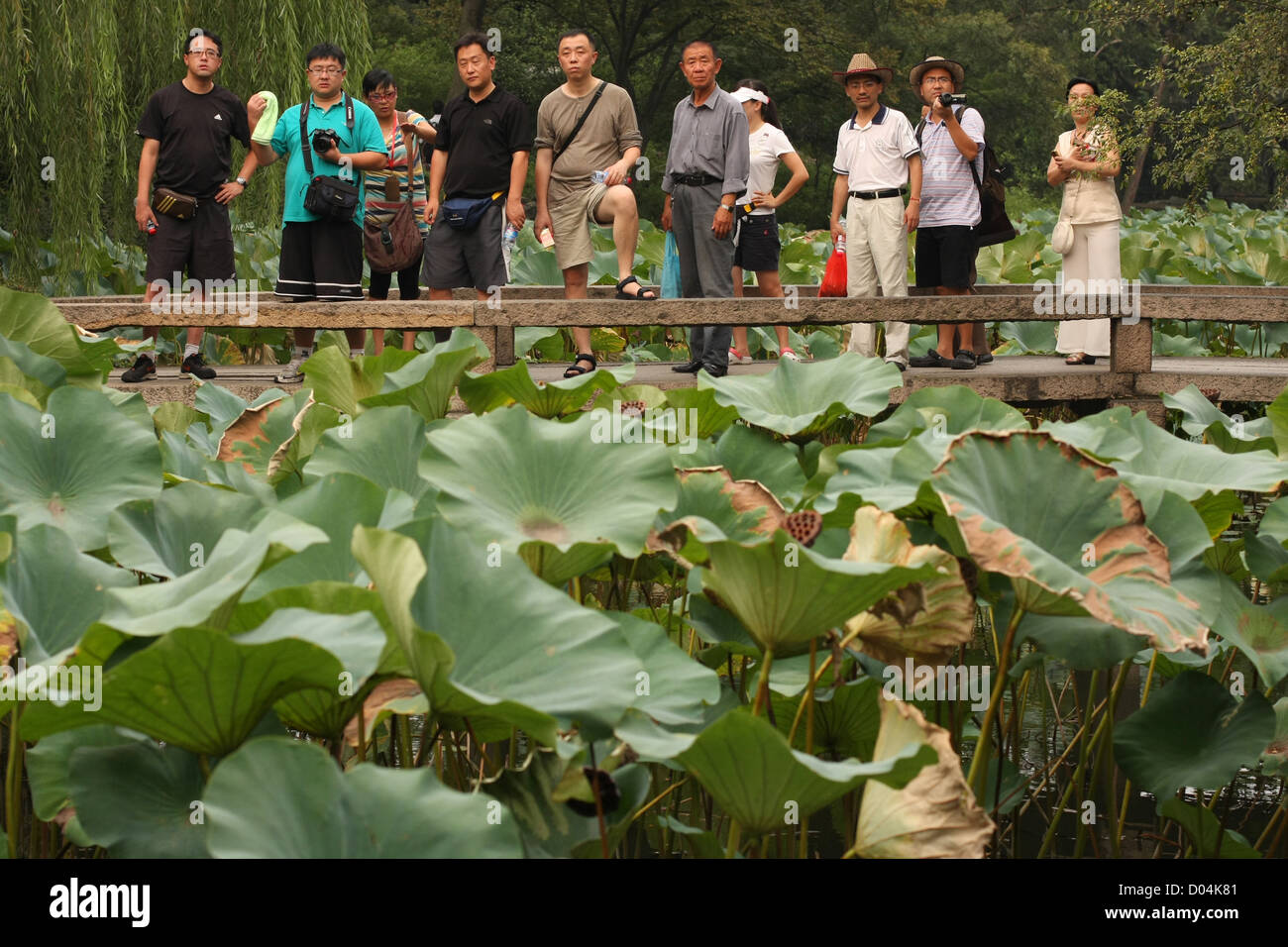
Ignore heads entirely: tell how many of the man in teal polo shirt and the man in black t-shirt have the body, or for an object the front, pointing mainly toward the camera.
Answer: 2

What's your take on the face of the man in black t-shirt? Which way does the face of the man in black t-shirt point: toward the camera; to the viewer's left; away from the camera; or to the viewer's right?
toward the camera

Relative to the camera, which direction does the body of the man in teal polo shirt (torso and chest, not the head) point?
toward the camera

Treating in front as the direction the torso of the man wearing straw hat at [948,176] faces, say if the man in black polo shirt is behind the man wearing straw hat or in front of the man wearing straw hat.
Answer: in front

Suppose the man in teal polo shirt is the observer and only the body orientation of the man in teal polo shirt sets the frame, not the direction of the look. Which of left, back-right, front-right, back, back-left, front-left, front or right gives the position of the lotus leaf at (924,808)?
front

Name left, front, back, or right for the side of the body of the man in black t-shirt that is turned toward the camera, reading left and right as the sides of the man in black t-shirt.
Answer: front

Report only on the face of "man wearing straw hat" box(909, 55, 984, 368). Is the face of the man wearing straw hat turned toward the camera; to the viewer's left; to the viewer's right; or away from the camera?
toward the camera

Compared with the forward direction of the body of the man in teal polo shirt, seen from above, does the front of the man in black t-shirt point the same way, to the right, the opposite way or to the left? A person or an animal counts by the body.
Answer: the same way

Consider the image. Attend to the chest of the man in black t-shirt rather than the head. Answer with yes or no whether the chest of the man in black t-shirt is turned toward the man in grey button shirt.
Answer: no

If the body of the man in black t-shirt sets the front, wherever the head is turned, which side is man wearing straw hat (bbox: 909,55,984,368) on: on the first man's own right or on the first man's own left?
on the first man's own left

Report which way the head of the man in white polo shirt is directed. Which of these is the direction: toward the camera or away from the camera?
toward the camera

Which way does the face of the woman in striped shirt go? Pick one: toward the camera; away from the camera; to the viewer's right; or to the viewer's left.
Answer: toward the camera

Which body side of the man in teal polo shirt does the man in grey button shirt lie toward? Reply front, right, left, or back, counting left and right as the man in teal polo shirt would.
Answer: left

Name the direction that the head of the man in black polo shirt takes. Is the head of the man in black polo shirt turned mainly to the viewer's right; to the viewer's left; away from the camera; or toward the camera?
toward the camera
